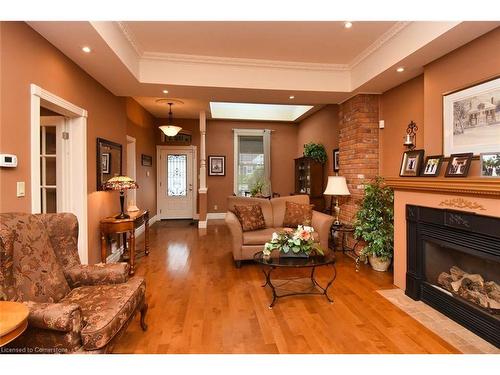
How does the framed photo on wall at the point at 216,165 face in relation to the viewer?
toward the camera

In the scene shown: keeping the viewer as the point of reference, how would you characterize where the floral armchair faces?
facing the viewer and to the right of the viewer

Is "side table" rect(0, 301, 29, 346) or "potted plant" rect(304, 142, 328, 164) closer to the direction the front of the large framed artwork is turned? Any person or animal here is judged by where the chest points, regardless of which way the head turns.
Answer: the side table

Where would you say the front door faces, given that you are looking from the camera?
facing the viewer

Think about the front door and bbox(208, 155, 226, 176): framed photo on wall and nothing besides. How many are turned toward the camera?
2

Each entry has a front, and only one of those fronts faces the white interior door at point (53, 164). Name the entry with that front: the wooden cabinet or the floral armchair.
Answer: the wooden cabinet

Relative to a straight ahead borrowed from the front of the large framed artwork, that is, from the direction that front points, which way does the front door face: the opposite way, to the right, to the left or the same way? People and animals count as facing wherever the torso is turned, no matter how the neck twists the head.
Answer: to the left

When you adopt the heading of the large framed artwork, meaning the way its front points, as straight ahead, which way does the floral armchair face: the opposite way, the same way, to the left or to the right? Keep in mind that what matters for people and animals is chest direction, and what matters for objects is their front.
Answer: the opposite way

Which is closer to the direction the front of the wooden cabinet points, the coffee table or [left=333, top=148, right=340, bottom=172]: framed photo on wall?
the coffee table

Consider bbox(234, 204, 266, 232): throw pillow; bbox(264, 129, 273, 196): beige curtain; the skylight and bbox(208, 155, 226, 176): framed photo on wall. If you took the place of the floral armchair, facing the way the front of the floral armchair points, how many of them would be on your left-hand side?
4

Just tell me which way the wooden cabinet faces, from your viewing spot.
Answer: facing the viewer and to the left of the viewer

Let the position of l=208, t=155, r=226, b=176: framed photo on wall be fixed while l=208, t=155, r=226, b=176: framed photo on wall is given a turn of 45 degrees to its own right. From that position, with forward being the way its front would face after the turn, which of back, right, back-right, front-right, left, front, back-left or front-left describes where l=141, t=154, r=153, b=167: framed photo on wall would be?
front

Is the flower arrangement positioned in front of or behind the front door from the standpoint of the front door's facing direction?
in front

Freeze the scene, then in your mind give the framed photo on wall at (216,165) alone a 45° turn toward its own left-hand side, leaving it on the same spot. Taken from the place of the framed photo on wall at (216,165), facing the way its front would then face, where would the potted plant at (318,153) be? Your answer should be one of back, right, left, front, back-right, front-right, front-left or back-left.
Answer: front
